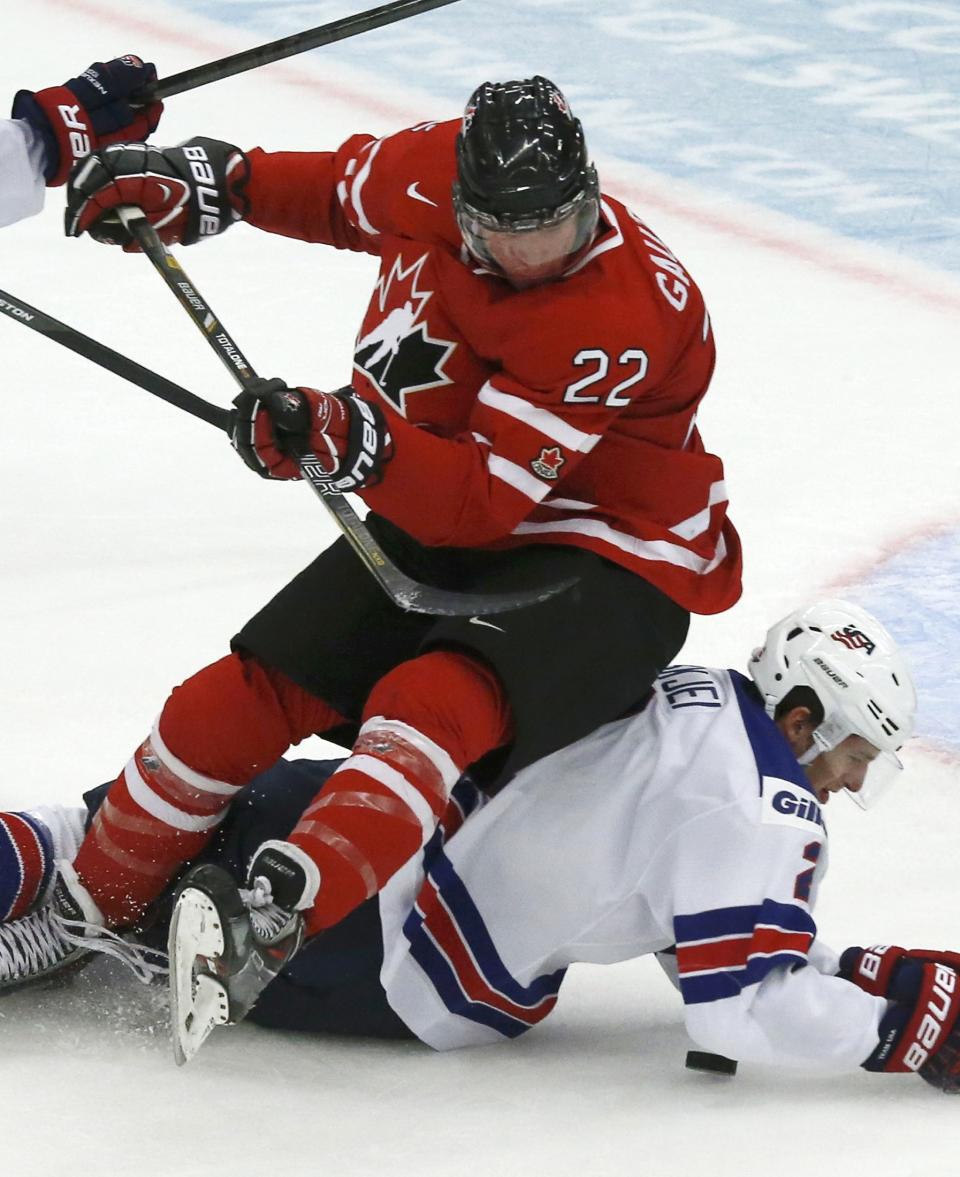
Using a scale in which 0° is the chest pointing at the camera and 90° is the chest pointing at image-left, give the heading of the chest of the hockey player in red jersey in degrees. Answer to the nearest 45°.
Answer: approximately 45°
